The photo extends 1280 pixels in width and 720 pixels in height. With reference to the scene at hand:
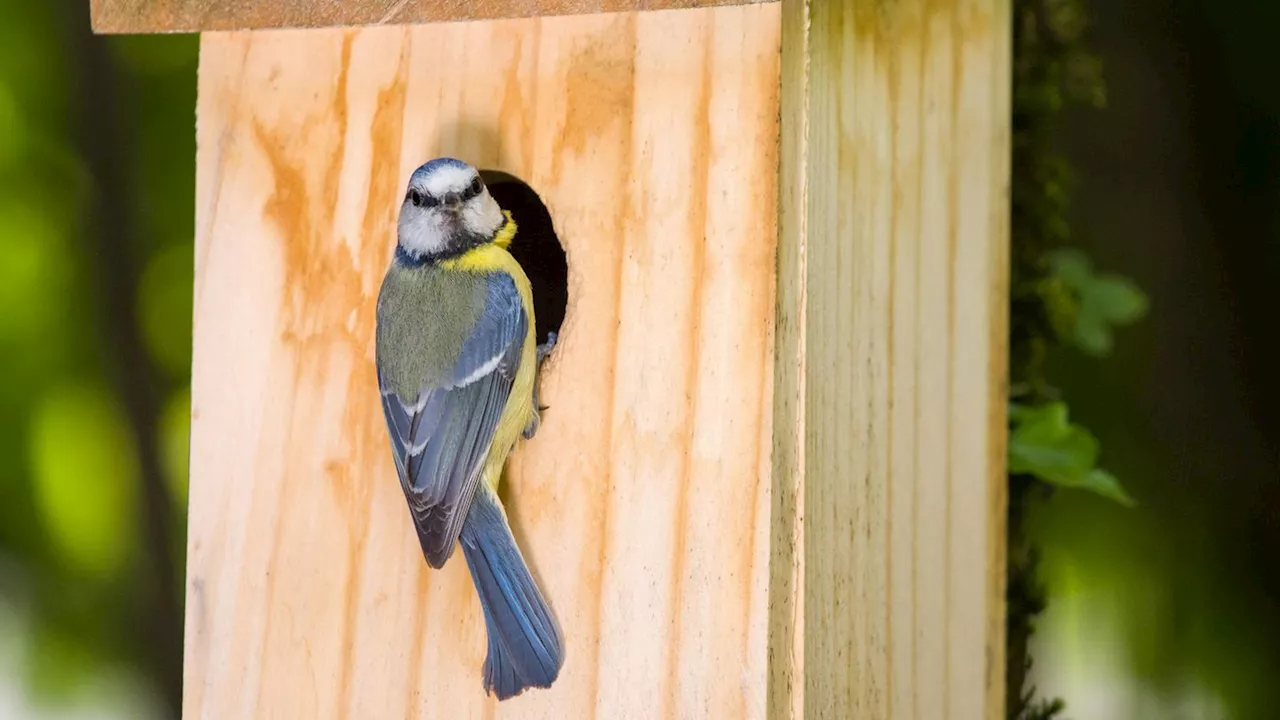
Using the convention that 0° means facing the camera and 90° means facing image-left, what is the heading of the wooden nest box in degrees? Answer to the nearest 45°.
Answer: approximately 45°

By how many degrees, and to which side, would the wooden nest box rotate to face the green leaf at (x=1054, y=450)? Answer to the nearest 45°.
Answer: approximately 180°

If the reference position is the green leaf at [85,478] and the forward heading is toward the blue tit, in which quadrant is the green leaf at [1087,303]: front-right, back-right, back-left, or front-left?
front-left

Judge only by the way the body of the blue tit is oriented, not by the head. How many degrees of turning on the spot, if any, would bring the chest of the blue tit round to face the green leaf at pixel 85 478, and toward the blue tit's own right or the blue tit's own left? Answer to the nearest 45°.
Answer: approximately 90° to the blue tit's own left

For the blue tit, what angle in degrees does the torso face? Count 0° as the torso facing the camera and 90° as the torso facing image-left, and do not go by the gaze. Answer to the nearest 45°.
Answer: approximately 225°

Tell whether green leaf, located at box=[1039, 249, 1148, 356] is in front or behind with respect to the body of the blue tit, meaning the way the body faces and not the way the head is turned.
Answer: in front
